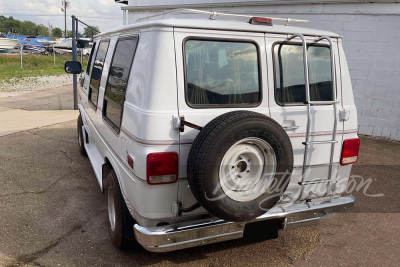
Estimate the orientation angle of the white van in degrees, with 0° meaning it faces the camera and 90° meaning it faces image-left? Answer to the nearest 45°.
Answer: approximately 135°
